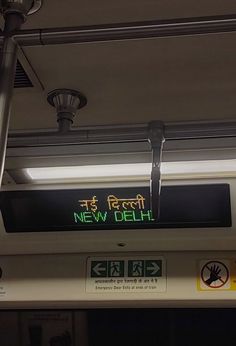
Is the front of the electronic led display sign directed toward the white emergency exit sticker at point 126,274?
no

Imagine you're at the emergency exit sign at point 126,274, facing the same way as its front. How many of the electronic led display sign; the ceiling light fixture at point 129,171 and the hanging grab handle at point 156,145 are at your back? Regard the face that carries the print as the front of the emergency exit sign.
0

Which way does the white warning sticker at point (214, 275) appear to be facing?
toward the camera

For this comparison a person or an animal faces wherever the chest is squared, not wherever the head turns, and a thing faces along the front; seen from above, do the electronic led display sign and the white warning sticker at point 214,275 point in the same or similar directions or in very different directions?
same or similar directions

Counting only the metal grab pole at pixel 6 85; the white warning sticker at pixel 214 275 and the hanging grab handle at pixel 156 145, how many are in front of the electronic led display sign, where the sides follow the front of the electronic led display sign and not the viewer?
2

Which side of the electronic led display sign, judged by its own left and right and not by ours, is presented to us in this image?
front

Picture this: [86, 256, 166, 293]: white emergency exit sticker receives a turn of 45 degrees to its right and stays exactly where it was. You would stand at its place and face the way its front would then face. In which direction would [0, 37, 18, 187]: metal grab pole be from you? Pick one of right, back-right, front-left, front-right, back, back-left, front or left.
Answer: front-left

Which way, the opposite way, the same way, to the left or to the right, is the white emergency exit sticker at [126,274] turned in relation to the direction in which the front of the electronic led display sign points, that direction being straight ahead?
the same way

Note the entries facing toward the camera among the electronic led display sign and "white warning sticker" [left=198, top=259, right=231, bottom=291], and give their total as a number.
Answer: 2

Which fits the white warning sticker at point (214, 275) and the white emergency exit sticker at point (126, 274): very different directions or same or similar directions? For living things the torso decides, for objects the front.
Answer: same or similar directions
